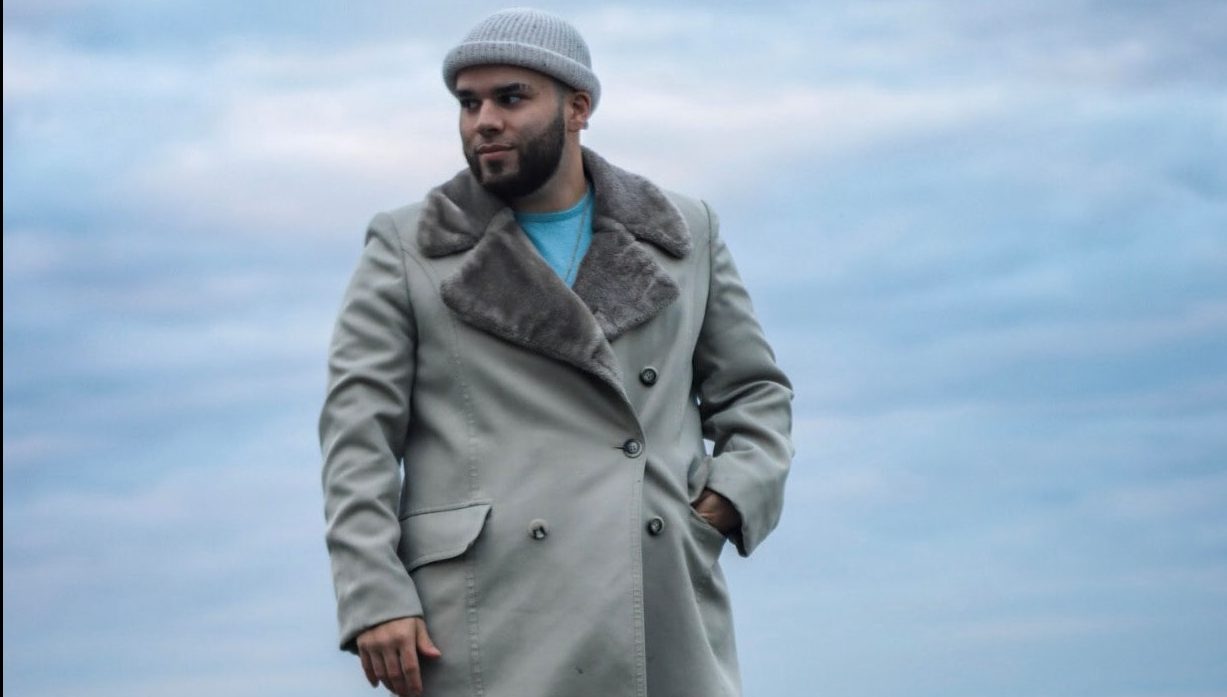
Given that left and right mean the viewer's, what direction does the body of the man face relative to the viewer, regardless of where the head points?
facing the viewer
